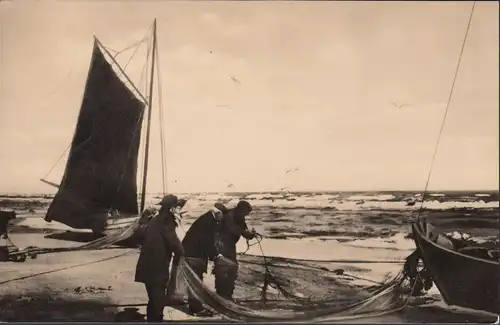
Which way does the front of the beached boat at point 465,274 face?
to the viewer's left

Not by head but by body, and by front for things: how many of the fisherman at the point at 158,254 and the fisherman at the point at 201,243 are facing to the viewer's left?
0

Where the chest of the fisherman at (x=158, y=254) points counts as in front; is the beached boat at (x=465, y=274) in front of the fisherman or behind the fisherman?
in front

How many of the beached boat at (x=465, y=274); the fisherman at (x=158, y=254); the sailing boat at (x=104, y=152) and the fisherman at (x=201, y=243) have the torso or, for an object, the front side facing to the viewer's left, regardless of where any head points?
1

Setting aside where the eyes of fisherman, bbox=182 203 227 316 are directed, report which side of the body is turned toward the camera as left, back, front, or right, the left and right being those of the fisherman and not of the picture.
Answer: right

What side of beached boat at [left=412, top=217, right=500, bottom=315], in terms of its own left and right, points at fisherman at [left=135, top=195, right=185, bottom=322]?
front

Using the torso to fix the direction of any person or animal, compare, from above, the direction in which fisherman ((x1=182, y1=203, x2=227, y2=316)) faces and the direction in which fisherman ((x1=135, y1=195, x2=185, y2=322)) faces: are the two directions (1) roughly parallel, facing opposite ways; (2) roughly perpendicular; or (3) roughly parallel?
roughly parallel

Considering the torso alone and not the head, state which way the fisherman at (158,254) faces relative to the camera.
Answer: to the viewer's right
